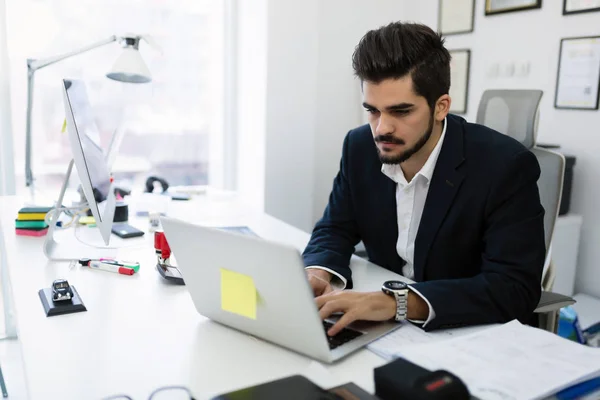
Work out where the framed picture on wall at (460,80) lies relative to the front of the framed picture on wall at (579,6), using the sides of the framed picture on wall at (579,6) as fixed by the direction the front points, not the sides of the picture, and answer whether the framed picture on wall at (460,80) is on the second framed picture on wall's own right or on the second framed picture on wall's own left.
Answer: on the second framed picture on wall's own right

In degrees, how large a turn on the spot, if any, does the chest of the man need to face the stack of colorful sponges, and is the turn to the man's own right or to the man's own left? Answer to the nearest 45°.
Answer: approximately 45° to the man's own right

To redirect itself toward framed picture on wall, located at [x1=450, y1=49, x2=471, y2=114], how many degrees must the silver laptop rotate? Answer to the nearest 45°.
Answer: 0° — it already faces it

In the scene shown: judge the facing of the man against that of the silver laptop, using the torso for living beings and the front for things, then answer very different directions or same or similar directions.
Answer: very different directions

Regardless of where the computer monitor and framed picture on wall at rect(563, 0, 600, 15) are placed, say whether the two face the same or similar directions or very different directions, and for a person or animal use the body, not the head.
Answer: very different directions
